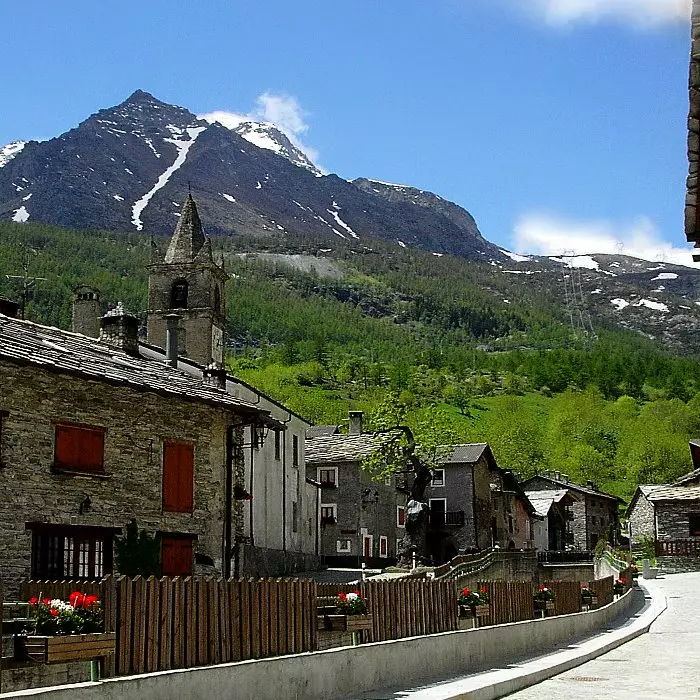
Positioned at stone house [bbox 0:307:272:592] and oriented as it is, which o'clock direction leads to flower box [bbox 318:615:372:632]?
The flower box is roughly at 1 o'clock from the stone house.

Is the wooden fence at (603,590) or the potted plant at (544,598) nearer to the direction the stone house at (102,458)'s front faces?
the potted plant

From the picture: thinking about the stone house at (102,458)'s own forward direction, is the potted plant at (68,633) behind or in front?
in front

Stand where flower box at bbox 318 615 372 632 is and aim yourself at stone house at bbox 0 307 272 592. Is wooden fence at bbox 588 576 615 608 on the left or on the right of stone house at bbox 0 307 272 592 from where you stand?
right

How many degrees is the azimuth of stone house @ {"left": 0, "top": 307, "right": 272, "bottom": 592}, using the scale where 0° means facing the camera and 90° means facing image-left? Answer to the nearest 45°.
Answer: approximately 315°

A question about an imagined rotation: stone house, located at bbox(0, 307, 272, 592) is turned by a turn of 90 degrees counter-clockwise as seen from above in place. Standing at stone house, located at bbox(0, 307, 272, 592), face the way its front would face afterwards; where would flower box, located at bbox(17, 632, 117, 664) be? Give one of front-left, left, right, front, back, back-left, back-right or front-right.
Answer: back-right

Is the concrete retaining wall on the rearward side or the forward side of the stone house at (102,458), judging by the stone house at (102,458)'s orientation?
on the forward side
